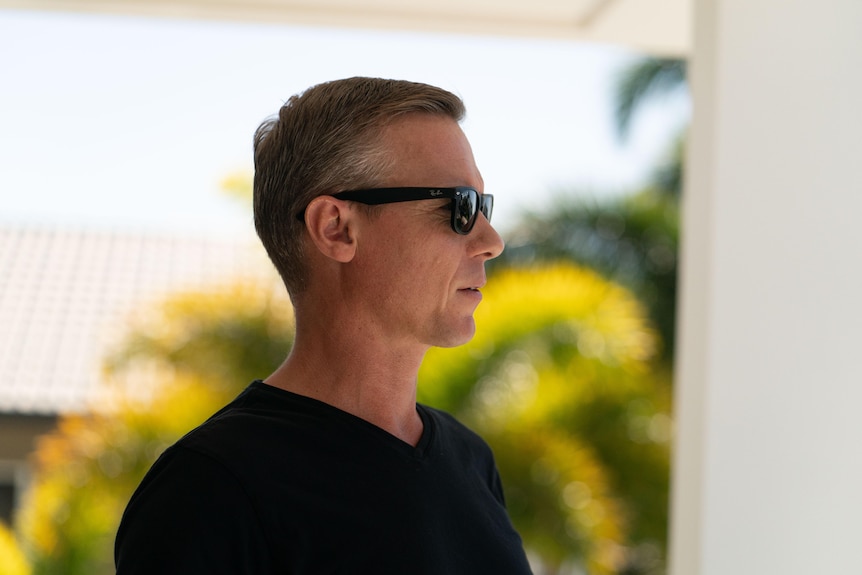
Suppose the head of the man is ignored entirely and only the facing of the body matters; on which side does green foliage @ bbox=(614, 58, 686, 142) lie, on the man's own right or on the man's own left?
on the man's own left

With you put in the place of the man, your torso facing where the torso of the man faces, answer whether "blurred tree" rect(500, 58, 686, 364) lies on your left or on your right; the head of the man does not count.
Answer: on your left

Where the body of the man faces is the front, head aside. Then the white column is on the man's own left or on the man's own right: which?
on the man's own left

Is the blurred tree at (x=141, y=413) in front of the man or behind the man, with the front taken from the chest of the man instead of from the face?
behind

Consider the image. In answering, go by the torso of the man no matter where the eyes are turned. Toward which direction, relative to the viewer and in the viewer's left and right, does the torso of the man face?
facing the viewer and to the right of the viewer

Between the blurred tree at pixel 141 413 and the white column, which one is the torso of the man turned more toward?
the white column

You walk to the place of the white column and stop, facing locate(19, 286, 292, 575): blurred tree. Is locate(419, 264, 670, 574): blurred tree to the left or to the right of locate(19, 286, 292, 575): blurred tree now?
right

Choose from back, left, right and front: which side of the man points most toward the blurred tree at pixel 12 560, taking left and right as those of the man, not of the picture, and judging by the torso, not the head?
back

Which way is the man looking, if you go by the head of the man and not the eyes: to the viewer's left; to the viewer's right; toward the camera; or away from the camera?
to the viewer's right

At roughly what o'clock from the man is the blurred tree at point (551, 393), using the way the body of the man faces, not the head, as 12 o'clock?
The blurred tree is roughly at 8 o'clock from the man.
